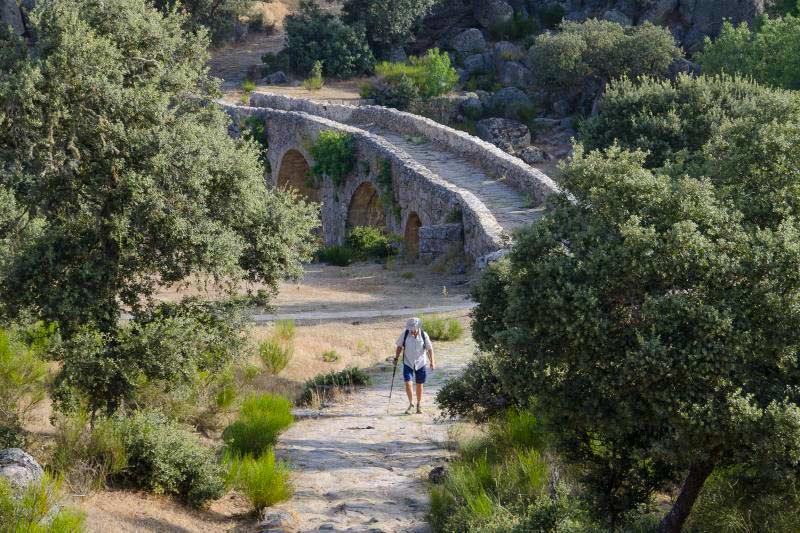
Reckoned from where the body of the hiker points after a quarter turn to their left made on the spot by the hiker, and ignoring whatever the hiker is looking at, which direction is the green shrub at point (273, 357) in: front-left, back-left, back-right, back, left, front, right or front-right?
back-left

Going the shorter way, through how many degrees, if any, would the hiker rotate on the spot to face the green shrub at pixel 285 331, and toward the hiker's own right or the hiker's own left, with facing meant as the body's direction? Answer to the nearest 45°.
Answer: approximately 135° to the hiker's own right

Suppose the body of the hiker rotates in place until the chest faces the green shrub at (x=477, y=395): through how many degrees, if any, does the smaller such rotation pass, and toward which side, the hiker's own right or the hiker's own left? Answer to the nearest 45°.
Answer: approximately 45° to the hiker's own left

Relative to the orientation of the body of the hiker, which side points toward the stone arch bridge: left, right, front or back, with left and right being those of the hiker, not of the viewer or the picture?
back

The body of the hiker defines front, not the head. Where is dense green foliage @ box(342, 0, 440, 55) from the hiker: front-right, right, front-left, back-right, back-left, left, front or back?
back

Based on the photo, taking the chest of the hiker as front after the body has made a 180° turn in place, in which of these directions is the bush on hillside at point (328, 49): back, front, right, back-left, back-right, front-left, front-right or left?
front

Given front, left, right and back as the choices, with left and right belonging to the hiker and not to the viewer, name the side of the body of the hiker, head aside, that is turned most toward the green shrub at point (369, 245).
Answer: back

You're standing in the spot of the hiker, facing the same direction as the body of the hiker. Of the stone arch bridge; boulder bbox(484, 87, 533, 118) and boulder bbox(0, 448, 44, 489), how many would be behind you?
2

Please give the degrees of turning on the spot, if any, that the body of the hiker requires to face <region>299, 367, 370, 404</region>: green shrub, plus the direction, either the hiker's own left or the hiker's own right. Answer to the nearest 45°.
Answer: approximately 135° to the hiker's own right

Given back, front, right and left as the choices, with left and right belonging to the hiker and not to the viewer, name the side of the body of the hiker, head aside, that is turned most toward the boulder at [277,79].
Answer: back

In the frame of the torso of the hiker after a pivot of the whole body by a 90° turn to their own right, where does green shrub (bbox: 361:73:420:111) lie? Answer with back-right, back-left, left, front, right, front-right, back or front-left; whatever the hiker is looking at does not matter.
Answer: right

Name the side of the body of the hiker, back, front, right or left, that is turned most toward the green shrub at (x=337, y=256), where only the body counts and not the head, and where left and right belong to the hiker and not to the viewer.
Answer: back

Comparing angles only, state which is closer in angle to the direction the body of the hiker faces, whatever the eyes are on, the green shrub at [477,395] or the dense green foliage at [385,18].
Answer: the green shrub

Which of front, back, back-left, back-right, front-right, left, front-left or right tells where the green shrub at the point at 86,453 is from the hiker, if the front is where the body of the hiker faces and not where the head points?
front-right

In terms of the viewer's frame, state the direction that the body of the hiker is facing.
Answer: toward the camera

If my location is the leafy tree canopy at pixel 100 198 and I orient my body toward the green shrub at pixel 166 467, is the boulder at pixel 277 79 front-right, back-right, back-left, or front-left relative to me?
back-left

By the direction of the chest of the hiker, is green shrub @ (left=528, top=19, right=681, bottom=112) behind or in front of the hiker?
behind

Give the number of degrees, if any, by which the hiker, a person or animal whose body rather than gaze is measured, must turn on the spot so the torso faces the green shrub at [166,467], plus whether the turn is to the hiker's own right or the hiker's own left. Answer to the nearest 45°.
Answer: approximately 45° to the hiker's own right

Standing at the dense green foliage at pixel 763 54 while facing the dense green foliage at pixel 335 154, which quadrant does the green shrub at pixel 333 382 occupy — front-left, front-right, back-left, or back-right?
front-left
